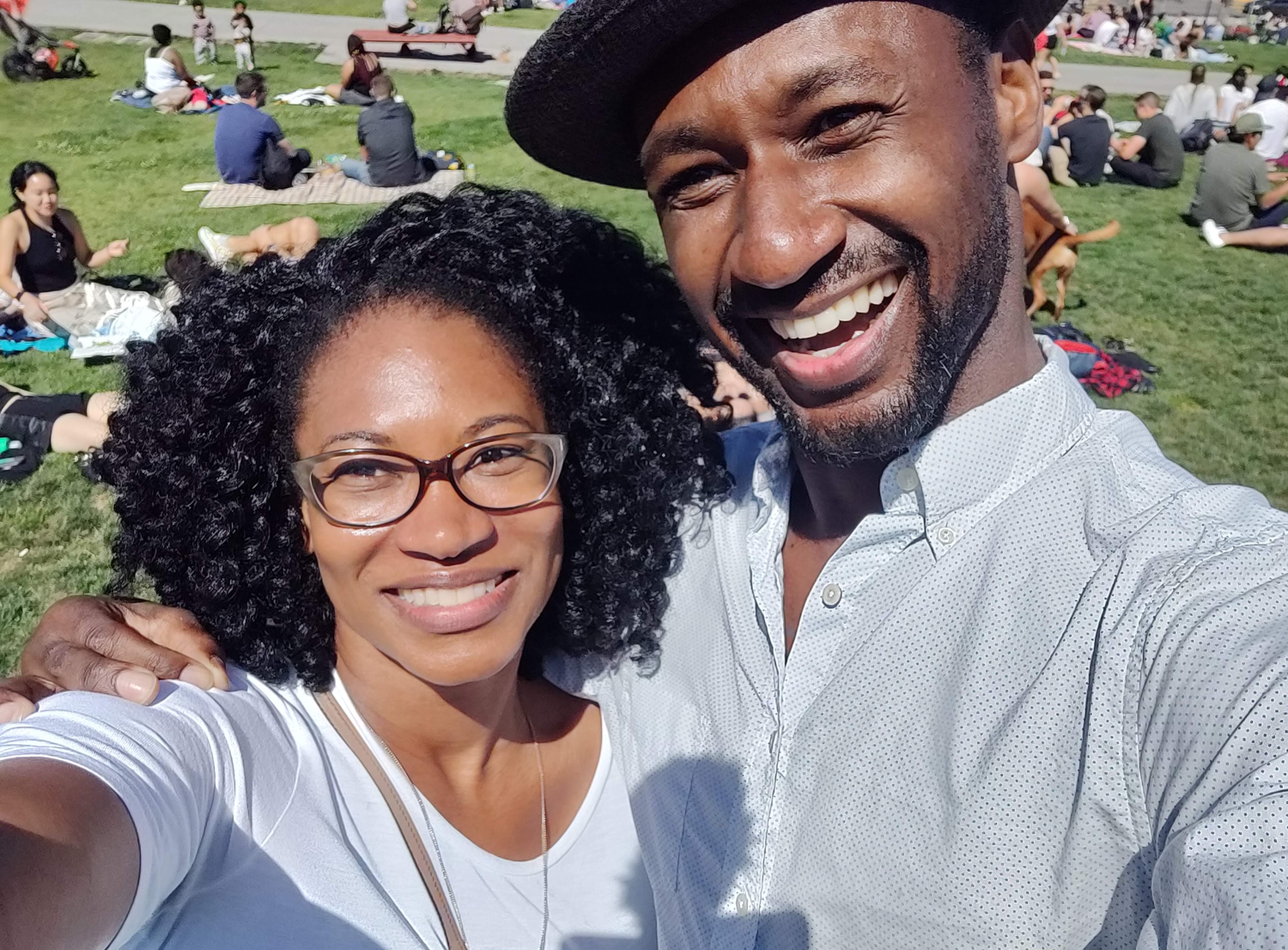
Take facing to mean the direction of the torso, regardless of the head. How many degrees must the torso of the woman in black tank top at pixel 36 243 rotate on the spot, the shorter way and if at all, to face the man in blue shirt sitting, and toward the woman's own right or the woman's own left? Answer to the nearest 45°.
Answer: approximately 90° to the woman's own left

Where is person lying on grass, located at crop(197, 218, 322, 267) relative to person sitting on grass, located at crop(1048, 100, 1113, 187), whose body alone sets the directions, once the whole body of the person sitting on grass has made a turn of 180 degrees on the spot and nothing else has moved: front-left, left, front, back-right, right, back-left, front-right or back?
right

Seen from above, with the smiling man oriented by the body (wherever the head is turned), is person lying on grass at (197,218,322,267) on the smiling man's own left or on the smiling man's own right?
on the smiling man's own right

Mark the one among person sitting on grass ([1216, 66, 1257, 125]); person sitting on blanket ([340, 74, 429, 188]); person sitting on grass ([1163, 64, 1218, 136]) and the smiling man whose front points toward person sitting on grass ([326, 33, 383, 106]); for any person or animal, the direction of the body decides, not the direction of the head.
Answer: person sitting on blanket ([340, 74, 429, 188])

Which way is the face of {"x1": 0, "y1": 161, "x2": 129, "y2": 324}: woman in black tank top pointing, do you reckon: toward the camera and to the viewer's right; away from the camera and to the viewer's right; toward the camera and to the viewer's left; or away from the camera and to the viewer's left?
toward the camera and to the viewer's right

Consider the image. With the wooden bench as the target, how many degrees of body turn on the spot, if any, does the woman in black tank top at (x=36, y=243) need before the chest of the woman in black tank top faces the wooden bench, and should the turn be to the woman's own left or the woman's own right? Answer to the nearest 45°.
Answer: approximately 90° to the woman's own left

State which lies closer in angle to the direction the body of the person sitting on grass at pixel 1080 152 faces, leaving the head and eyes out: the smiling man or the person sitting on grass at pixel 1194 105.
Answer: the person sitting on grass

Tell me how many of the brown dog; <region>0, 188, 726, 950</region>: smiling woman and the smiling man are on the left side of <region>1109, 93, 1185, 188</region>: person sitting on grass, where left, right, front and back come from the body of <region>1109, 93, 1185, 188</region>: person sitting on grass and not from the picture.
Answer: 3

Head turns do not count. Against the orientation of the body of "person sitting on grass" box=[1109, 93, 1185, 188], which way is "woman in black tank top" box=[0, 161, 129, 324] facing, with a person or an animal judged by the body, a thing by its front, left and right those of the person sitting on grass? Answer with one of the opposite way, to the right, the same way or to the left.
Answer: the opposite way
